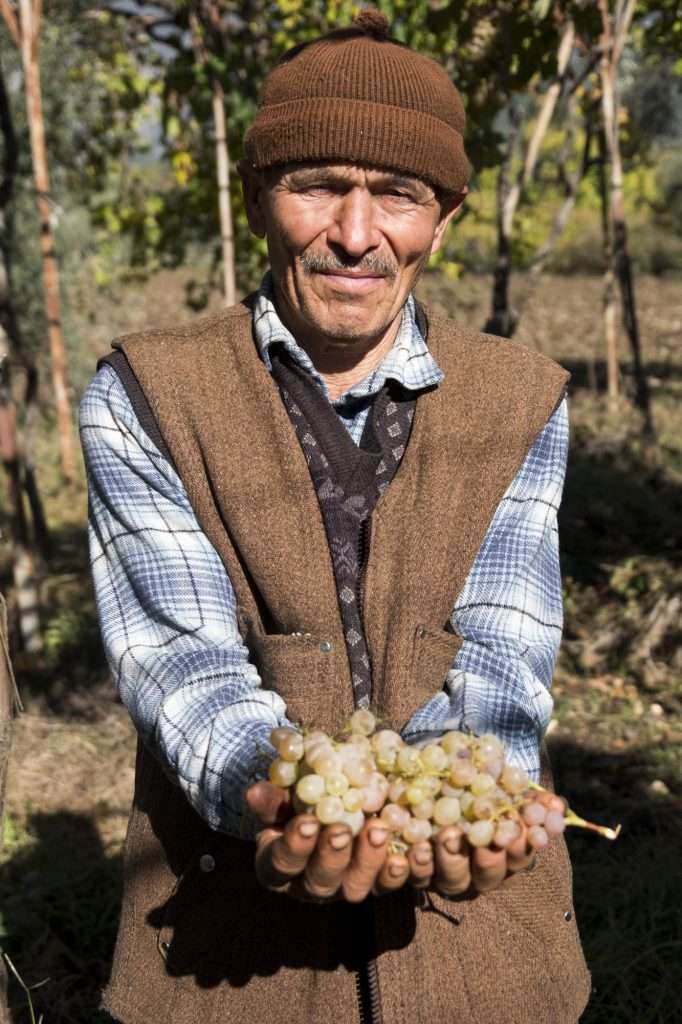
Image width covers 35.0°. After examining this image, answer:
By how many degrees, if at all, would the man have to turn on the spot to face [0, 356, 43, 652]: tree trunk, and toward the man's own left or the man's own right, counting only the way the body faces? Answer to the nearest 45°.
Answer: approximately 135° to the man's own right

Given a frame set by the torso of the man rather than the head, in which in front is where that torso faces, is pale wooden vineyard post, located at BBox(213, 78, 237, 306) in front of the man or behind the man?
behind

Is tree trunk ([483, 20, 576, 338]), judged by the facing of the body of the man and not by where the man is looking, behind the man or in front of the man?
behind

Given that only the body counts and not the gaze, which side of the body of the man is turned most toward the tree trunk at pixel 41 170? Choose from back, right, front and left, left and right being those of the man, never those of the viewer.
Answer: back

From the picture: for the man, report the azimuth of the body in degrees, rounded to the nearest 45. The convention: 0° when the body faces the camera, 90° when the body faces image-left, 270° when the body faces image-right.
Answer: approximately 0°
